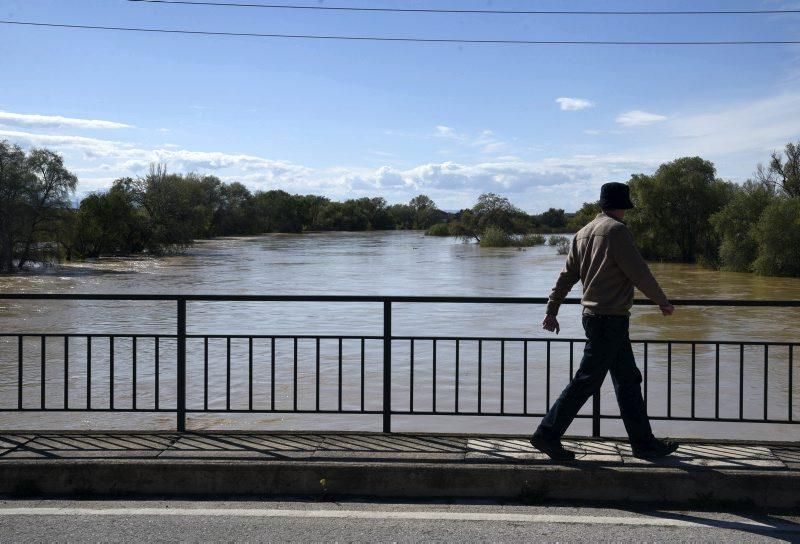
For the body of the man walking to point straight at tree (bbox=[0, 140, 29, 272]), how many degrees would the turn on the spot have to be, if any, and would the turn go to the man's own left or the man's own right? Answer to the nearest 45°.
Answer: approximately 90° to the man's own left

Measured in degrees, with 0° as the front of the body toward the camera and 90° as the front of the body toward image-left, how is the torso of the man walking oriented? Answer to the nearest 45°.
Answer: approximately 225°

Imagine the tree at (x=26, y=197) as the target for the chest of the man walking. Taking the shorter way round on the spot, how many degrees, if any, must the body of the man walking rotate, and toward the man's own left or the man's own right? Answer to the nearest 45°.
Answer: approximately 90° to the man's own left
